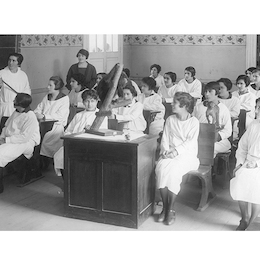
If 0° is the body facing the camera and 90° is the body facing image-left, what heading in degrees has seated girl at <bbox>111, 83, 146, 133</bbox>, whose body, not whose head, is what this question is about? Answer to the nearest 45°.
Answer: approximately 45°

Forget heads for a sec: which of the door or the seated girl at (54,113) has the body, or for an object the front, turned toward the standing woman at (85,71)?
the door

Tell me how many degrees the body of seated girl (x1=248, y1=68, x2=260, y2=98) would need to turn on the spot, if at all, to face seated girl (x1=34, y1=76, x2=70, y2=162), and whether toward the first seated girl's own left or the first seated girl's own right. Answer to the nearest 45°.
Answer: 0° — they already face them

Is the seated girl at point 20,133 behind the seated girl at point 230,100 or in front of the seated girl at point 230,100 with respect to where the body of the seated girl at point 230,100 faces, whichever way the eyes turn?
in front

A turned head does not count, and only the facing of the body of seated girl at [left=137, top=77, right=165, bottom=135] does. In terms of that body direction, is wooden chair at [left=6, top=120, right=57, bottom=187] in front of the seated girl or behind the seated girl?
in front

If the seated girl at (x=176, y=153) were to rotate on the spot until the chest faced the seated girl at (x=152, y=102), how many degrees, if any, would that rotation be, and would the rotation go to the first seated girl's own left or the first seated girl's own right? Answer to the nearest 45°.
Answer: approximately 135° to the first seated girl's own right
